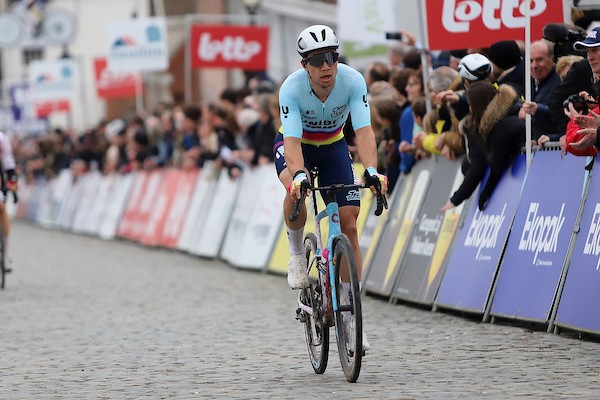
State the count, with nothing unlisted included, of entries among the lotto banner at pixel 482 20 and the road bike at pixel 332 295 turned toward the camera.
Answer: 2

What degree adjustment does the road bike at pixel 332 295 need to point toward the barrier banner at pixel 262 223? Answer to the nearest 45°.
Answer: approximately 180°

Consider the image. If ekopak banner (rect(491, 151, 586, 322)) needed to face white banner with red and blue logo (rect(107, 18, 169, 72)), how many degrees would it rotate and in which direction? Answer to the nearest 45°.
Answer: approximately 90° to its right

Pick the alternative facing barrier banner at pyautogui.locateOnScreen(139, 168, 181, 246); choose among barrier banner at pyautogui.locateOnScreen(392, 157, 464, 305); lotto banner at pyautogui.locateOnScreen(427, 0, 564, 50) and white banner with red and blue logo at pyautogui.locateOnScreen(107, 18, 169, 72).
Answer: the white banner with red and blue logo

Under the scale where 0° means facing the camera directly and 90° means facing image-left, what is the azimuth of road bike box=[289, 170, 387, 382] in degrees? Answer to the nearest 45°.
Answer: approximately 0°

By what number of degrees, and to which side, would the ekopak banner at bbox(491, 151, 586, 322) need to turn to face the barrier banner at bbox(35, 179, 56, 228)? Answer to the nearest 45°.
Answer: approximately 90° to its right

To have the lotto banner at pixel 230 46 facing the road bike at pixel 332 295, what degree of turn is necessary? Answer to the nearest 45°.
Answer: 0° — it already faces it

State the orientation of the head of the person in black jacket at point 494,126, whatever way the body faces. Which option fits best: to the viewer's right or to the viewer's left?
to the viewer's left

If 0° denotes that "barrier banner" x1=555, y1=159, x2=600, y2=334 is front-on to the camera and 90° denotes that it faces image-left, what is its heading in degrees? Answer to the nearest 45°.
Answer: approximately 45°
